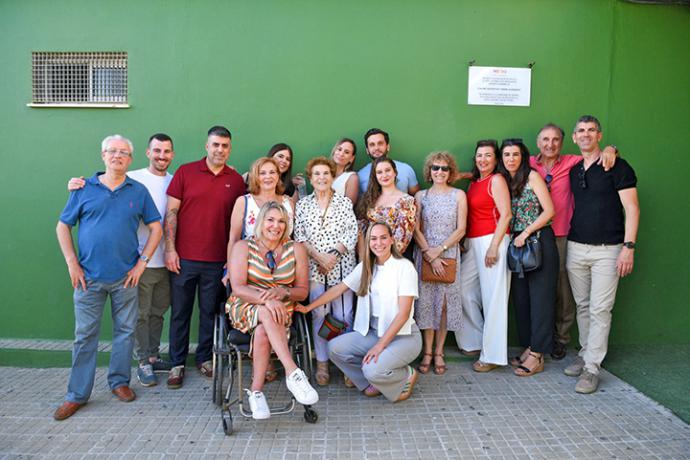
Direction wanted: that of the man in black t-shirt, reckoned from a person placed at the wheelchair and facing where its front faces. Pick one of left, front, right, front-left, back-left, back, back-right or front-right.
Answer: left

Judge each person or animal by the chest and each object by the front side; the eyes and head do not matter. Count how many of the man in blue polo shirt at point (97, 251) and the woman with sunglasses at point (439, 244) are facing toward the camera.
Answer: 2

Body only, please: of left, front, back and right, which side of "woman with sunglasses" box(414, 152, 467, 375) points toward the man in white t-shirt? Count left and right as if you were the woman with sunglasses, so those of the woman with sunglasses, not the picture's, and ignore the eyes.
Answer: right

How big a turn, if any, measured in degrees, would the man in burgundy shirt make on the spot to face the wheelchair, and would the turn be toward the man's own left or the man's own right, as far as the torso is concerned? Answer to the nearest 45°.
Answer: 0° — they already face it

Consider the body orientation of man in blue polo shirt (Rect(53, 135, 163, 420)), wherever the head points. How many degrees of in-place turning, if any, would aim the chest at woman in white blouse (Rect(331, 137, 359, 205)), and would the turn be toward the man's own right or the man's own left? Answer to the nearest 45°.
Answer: approximately 90° to the man's own left

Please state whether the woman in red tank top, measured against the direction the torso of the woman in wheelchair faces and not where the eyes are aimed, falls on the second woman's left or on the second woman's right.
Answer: on the second woman's left

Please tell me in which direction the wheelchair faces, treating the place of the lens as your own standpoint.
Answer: facing the viewer

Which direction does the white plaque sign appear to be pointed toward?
toward the camera

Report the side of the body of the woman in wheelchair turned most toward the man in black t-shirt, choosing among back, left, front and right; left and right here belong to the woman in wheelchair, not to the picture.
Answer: left

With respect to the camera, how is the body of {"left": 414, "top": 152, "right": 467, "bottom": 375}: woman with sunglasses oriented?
toward the camera

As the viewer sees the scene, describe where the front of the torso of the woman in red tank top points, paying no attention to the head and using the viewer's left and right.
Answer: facing the viewer and to the left of the viewer
